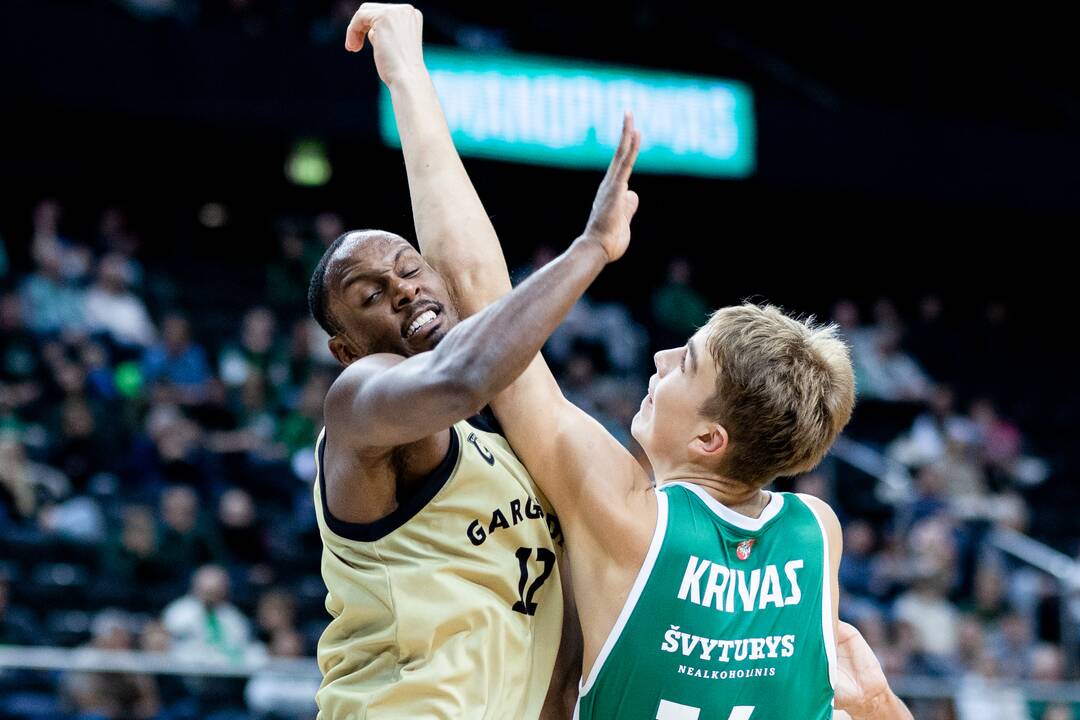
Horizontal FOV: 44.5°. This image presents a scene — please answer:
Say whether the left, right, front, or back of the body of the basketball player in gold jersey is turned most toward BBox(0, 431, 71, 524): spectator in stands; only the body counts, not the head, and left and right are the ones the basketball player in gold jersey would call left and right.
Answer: back

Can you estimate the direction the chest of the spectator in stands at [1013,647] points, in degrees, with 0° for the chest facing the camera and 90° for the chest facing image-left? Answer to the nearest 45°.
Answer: approximately 0°

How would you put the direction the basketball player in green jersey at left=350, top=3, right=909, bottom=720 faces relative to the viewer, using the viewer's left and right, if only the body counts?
facing away from the viewer and to the left of the viewer

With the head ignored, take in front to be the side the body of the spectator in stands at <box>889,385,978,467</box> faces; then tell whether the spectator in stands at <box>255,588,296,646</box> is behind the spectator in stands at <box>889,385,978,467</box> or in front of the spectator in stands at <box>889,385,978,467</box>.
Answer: in front

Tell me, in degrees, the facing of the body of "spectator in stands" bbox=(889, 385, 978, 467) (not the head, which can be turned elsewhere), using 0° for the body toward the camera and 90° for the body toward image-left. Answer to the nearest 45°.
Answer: approximately 0°

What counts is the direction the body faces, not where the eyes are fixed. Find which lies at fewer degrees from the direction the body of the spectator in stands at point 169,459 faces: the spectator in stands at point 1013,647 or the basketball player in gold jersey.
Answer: the basketball player in gold jersey

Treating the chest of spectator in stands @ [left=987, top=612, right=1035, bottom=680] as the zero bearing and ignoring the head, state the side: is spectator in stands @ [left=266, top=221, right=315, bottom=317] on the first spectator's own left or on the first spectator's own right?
on the first spectator's own right
